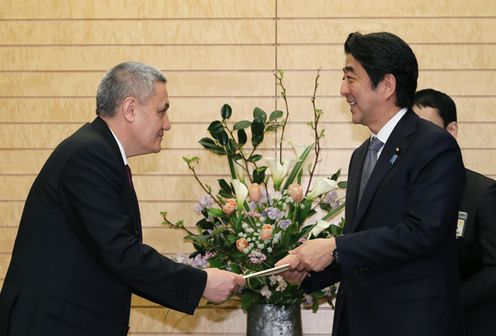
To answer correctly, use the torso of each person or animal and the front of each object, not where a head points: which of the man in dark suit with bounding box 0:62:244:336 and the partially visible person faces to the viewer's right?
the man in dark suit

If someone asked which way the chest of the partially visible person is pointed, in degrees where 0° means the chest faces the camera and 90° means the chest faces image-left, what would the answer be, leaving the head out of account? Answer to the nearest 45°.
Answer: approximately 45°

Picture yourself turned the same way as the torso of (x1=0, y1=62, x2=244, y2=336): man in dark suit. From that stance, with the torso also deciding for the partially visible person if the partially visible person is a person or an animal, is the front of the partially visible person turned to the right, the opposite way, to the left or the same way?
the opposite way

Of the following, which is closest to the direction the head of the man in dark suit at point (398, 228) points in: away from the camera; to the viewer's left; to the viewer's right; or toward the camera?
to the viewer's left

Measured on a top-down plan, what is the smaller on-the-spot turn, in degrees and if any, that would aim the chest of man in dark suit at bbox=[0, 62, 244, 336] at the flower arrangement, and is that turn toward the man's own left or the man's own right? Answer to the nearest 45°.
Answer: approximately 45° to the man's own left

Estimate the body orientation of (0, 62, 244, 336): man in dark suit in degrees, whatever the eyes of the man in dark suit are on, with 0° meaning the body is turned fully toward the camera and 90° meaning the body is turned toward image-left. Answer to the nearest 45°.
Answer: approximately 270°

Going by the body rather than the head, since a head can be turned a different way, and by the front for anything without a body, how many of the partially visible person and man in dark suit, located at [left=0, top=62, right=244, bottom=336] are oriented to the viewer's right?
1

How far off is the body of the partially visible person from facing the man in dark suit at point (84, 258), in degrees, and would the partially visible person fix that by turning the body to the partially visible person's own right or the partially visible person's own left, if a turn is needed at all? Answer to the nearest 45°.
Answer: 0° — they already face them

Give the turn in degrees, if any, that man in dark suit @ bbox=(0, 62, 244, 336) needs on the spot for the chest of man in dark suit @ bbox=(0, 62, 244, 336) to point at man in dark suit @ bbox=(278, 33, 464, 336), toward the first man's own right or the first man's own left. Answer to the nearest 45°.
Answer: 0° — they already face them

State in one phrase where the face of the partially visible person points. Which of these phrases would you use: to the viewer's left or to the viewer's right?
to the viewer's left

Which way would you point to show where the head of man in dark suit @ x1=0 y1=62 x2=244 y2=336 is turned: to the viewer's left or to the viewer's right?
to the viewer's right
